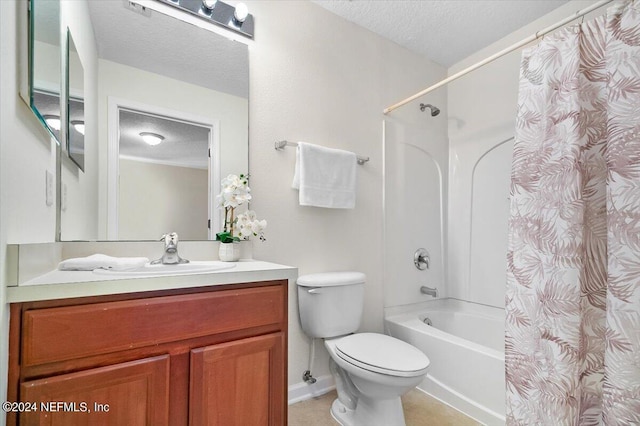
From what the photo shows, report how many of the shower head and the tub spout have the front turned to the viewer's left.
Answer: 0

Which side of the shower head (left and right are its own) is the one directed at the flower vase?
right

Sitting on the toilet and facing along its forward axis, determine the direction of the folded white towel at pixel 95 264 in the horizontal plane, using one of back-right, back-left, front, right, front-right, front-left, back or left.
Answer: right

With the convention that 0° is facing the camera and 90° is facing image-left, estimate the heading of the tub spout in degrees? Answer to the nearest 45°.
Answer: approximately 315°

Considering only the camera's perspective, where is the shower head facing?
facing the viewer and to the right of the viewer

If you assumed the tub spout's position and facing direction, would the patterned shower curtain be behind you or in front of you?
in front

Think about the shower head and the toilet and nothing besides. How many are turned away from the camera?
0

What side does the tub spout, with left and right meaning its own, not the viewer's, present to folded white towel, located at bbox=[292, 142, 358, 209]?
right
